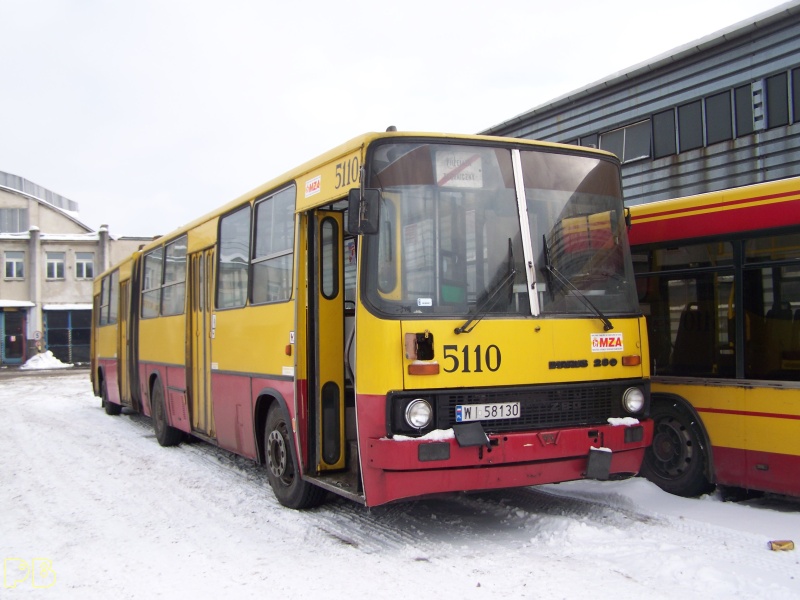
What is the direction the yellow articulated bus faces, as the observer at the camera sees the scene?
facing the viewer and to the right of the viewer

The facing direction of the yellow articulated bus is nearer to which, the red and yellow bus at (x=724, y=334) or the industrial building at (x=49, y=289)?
the red and yellow bus

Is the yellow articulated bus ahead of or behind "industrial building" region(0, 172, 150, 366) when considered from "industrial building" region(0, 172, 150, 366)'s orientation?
ahead

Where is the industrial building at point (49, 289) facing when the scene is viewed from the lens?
facing the viewer

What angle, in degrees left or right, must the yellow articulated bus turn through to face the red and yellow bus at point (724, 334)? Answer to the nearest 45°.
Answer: approximately 45° to its left
